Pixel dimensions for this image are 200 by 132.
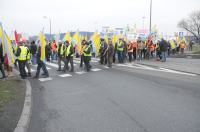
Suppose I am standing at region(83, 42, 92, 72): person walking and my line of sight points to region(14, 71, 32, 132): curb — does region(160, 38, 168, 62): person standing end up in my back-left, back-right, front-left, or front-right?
back-left

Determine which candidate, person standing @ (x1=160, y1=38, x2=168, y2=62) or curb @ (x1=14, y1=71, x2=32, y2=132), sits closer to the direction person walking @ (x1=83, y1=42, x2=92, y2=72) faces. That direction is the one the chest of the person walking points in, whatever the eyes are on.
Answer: the curb
